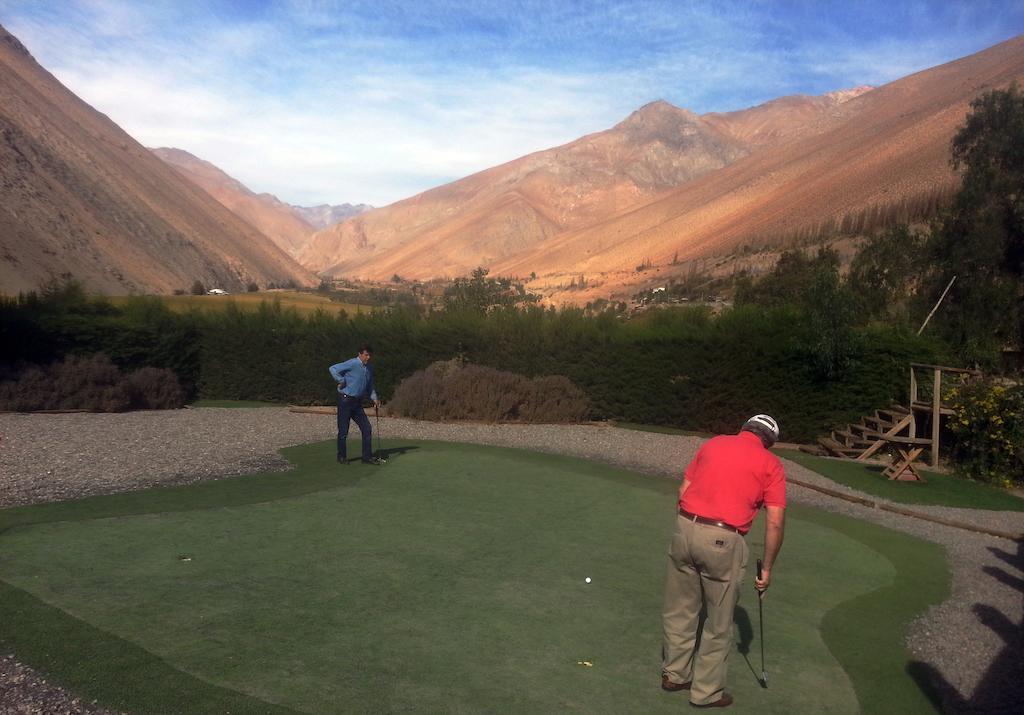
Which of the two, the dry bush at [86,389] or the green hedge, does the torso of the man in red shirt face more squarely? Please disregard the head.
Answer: the green hedge

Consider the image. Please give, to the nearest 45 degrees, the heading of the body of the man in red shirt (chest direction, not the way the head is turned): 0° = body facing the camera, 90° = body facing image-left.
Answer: approximately 225°

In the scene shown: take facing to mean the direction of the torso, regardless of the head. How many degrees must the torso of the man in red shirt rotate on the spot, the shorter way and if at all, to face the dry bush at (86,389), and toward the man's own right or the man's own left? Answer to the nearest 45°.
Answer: approximately 90° to the man's own left

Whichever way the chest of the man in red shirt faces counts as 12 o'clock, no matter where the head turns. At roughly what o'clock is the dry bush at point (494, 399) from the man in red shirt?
The dry bush is roughly at 10 o'clock from the man in red shirt.

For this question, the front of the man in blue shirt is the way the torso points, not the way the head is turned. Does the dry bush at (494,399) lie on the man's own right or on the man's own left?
on the man's own left

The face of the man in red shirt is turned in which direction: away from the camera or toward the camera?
away from the camera

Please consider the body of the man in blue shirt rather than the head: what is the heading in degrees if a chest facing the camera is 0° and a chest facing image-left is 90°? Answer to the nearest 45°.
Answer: approximately 315°

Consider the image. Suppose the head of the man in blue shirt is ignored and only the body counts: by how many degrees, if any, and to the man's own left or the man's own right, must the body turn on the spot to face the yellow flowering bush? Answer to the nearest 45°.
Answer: approximately 45° to the man's own left
